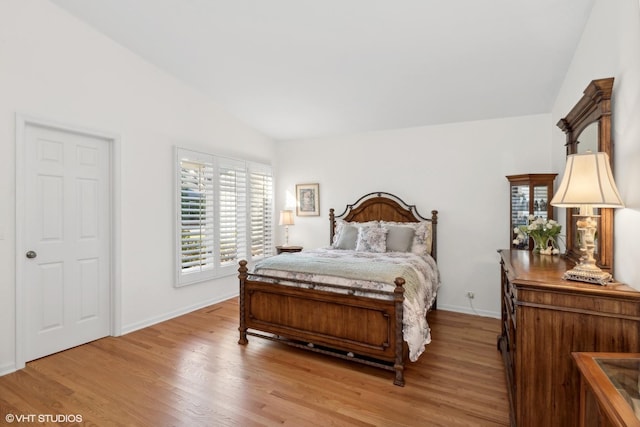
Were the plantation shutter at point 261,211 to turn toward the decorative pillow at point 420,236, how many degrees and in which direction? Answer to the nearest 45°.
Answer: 0° — it already faces it

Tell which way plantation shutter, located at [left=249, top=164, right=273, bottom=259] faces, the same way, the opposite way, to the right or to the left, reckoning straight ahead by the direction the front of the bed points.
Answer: to the left

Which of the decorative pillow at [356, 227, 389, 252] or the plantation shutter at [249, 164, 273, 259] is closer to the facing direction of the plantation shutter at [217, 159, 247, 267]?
the decorative pillow

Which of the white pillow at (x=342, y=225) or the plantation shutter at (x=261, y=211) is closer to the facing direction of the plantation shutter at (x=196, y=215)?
the white pillow

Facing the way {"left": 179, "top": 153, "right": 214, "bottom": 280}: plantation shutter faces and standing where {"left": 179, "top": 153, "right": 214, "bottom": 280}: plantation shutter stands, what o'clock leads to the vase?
The vase is roughly at 12 o'clock from the plantation shutter.

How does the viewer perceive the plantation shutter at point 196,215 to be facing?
facing the viewer and to the right of the viewer

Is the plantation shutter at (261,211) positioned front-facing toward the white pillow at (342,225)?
yes

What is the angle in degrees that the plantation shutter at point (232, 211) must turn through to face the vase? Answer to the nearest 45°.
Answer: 0° — it already faces it

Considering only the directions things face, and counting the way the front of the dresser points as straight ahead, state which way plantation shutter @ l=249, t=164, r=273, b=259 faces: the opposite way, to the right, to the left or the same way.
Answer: the opposite way

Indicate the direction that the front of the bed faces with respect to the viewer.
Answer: facing the viewer and to the left of the viewer

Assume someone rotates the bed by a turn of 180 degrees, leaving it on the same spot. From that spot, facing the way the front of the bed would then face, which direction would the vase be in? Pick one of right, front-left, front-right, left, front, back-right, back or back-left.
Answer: front-right

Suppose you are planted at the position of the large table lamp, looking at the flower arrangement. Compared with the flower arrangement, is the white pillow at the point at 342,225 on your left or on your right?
left

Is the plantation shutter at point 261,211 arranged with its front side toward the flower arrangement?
yes

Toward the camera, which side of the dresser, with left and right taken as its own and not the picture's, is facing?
left

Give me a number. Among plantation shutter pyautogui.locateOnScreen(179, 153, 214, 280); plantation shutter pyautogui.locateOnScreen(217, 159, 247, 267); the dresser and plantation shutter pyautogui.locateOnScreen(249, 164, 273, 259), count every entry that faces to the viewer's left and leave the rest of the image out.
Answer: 1

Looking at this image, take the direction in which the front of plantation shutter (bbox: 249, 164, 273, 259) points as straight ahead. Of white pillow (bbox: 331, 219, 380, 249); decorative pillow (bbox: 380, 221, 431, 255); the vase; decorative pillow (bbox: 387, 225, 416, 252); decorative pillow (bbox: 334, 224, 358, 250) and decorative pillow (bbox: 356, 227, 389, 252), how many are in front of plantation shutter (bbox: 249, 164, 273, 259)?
6
